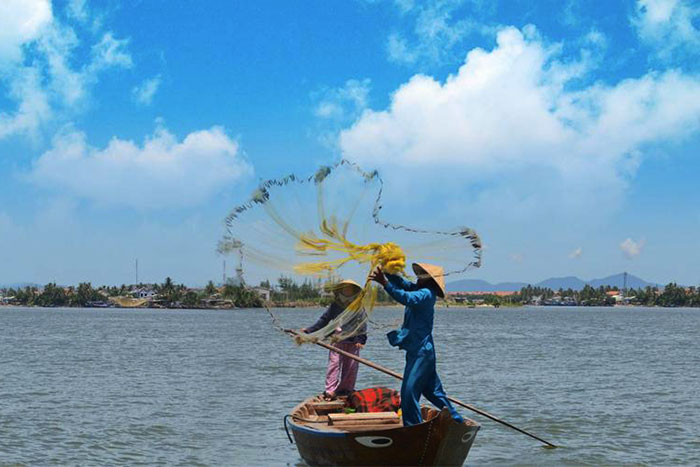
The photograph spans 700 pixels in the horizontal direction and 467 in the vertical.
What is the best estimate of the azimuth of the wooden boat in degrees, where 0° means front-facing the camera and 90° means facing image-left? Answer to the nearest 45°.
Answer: approximately 315°

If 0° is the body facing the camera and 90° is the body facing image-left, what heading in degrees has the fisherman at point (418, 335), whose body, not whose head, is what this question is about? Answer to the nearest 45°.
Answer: approximately 90°
